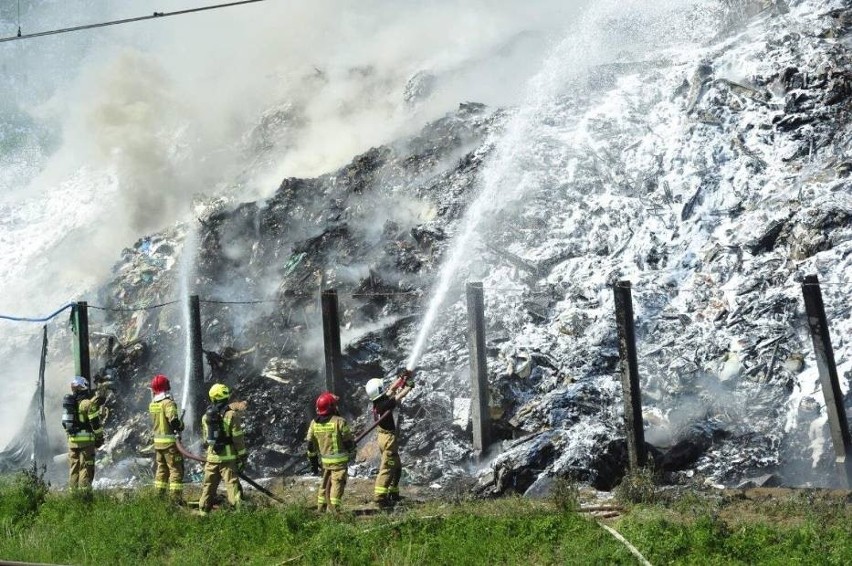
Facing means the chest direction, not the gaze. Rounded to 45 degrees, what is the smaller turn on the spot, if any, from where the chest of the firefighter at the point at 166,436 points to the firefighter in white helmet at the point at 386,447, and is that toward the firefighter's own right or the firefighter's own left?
approximately 90° to the firefighter's own right

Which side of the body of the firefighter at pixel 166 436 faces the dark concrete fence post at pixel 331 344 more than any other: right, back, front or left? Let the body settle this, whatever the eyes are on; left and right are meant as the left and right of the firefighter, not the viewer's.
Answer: front

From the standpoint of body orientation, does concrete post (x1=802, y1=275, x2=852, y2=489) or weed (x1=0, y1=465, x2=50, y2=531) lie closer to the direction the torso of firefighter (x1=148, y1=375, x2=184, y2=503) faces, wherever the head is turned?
the concrete post

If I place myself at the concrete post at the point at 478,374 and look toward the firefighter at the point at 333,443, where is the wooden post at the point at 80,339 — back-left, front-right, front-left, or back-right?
front-right

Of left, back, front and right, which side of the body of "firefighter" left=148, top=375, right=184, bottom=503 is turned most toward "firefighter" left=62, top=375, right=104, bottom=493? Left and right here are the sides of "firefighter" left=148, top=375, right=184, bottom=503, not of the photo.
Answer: left

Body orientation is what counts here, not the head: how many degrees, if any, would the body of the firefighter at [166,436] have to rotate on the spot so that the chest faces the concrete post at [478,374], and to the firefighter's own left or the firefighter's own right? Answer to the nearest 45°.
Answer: approximately 45° to the firefighter's own right

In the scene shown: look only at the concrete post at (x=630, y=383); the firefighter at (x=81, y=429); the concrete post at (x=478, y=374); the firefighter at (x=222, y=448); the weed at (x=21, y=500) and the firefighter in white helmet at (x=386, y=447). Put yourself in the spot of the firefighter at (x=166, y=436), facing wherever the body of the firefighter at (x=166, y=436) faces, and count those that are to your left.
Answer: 2

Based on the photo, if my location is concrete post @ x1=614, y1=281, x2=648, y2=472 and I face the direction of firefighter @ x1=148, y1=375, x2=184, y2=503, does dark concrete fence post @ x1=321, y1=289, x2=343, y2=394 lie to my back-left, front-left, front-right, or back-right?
front-right

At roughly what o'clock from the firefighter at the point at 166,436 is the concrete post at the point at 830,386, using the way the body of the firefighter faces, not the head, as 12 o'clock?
The concrete post is roughly at 2 o'clock from the firefighter.

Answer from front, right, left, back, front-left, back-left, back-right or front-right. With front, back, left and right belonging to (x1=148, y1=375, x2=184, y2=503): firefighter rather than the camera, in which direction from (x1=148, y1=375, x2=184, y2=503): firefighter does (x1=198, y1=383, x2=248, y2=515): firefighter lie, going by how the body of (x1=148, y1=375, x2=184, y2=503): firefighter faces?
right

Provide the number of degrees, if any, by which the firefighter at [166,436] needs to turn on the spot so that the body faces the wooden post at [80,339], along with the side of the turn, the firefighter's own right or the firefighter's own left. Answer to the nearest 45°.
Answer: approximately 45° to the firefighter's own left

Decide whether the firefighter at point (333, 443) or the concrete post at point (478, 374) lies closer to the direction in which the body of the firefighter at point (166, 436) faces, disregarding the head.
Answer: the concrete post

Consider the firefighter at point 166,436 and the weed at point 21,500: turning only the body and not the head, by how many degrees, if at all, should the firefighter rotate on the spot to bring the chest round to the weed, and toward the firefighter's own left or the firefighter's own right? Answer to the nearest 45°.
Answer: approximately 90° to the firefighter's own left

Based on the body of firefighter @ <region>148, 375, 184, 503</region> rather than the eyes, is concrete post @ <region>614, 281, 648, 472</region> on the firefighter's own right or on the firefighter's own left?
on the firefighter's own right

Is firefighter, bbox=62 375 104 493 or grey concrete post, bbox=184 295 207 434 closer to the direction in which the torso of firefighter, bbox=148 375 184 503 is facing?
the grey concrete post

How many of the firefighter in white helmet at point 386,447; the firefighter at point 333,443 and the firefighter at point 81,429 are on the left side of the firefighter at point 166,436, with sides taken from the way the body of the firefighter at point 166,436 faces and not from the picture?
1

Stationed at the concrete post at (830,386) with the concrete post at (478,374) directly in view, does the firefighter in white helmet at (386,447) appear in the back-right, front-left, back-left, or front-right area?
front-left

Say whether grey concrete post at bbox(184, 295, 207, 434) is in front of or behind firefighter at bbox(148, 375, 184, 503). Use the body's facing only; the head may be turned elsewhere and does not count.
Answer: in front

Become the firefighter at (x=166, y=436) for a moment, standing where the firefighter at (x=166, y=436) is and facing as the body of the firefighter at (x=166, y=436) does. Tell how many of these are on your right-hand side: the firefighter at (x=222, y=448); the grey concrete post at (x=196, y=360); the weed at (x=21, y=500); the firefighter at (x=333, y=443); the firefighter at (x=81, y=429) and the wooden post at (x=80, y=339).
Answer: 2

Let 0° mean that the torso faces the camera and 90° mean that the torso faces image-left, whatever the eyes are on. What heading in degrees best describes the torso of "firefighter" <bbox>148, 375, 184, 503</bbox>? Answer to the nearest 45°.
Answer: approximately 225°
